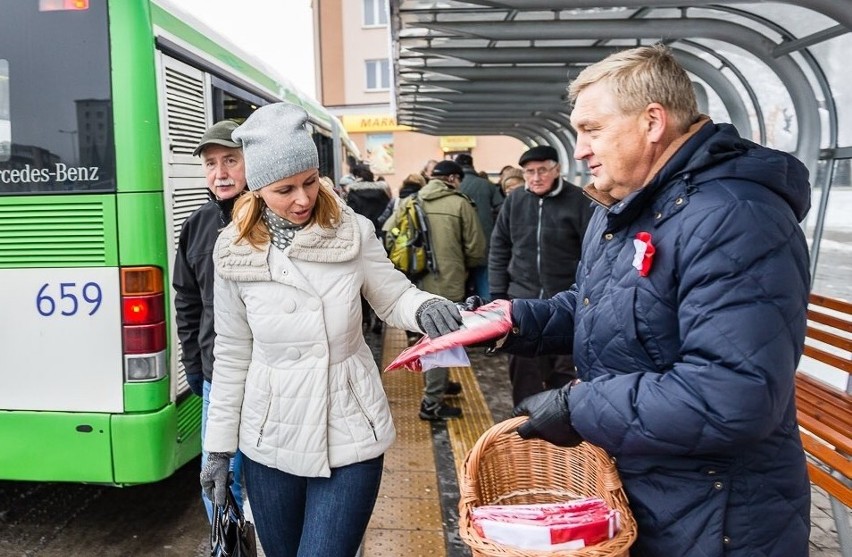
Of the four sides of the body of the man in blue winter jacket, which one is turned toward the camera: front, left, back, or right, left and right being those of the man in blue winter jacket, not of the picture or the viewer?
left

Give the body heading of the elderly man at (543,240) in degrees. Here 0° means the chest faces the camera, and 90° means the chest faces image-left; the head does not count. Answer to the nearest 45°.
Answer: approximately 0°

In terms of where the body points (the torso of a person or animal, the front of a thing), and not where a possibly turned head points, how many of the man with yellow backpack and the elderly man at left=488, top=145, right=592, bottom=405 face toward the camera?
1

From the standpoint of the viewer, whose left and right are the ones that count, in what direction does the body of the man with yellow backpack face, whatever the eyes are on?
facing away from the viewer and to the right of the viewer

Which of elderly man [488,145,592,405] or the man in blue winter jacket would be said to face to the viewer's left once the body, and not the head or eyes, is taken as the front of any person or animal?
the man in blue winter jacket

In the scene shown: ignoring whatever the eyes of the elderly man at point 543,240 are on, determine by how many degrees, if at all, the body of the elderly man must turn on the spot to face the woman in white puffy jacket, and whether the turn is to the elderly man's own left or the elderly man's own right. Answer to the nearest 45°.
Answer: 0° — they already face them

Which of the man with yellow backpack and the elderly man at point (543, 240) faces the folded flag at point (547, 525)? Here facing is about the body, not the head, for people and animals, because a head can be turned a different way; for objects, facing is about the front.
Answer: the elderly man

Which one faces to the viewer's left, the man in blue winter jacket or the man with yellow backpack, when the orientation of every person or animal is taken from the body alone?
the man in blue winter jacket

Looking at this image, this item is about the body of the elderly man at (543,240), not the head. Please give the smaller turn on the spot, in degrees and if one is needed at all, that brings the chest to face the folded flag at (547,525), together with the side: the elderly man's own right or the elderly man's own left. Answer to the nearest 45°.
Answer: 0° — they already face it
